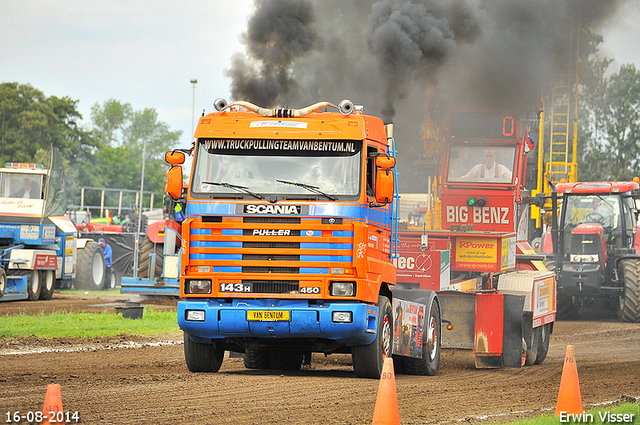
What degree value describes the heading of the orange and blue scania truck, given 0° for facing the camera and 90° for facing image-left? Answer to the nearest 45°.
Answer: approximately 0°

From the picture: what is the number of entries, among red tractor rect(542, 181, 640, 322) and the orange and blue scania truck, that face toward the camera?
2

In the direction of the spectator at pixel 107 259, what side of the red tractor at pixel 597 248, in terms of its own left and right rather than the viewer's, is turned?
right

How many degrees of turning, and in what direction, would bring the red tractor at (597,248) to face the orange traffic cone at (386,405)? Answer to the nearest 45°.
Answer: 0° — it already faces it

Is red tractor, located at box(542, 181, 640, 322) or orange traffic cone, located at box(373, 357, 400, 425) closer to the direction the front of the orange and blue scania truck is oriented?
the orange traffic cone

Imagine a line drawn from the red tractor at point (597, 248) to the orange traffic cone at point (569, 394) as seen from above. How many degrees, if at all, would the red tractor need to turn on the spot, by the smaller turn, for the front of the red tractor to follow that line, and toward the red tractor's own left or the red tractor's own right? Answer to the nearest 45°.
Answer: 0° — it already faces it
